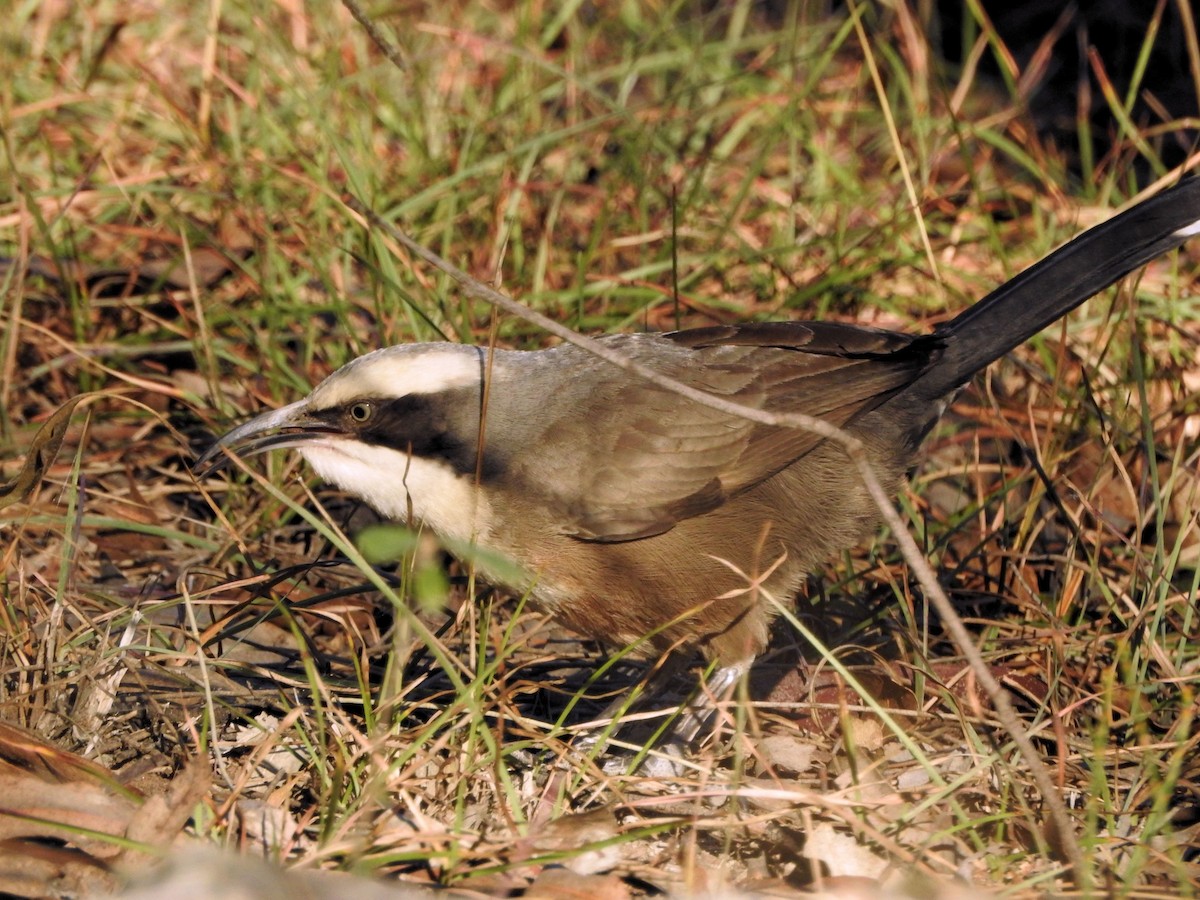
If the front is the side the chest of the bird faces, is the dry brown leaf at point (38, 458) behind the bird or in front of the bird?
in front

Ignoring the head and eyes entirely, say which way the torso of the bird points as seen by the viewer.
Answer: to the viewer's left
